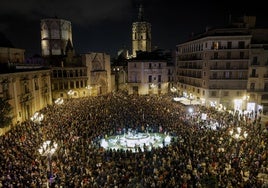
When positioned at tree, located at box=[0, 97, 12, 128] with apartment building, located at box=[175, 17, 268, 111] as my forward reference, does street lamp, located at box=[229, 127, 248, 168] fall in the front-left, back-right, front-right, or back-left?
front-right

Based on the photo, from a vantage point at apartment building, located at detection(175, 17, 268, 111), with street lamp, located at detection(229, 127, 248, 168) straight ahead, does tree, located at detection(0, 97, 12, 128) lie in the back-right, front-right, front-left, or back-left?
front-right

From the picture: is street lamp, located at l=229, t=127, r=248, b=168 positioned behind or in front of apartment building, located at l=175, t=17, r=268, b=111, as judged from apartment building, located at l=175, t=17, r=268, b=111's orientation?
in front

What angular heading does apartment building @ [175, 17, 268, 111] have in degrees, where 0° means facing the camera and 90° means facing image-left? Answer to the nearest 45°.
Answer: approximately 45°

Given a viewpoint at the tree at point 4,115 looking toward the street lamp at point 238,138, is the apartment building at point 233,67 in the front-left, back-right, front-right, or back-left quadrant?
front-left
